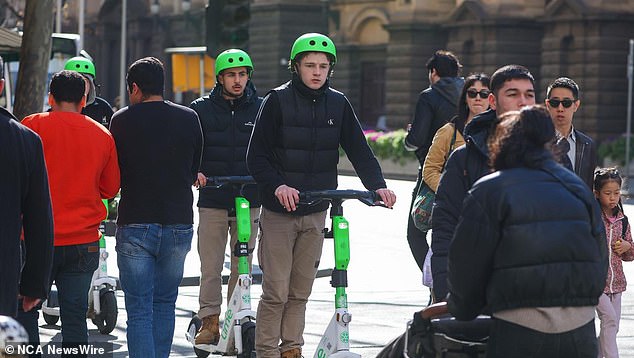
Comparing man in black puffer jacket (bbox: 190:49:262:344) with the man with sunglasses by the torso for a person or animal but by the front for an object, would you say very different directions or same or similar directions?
same or similar directions

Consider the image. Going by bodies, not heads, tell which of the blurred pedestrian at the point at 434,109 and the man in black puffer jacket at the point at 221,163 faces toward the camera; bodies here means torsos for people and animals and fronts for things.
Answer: the man in black puffer jacket

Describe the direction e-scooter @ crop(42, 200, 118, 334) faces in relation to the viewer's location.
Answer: facing the viewer and to the right of the viewer

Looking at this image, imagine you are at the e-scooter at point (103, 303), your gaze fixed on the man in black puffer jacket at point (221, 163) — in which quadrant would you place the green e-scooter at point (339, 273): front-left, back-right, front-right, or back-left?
front-right

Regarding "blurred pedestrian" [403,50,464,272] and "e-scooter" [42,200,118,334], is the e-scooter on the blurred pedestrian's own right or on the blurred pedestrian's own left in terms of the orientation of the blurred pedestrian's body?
on the blurred pedestrian's own left

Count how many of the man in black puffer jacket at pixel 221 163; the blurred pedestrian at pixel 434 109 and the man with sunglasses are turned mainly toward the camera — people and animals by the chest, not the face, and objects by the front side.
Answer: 2

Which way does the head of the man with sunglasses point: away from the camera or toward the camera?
toward the camera

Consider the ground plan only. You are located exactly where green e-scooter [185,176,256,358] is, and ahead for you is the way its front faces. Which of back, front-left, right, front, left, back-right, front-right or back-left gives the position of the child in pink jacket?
front-left

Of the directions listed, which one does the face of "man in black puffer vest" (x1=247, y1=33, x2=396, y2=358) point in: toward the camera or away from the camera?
toward the camera

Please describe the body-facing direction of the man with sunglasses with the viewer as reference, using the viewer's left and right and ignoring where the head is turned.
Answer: facing the viewer

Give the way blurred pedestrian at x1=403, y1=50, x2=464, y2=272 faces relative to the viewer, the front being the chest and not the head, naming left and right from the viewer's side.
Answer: facing away from the viewer and to the left of the viewer

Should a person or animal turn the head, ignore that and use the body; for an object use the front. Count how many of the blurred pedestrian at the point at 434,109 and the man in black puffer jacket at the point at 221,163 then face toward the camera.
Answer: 1

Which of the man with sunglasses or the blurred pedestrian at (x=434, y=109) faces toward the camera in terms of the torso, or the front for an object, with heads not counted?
the man with sunglasses
